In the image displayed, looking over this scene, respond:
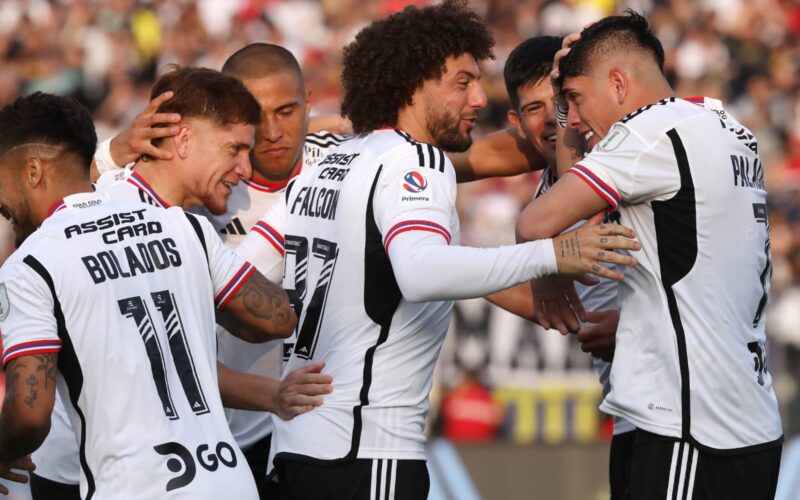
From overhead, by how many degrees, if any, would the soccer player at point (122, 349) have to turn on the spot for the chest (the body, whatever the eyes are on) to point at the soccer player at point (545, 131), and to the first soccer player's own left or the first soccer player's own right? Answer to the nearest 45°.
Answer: approximately 90° to the first soccer player's own right

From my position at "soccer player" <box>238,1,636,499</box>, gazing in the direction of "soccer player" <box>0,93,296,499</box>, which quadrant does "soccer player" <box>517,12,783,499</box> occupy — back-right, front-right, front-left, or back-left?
back-left

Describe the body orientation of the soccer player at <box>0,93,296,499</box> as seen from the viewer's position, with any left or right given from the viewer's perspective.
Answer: facing away from the viewer and to the left of the viewer

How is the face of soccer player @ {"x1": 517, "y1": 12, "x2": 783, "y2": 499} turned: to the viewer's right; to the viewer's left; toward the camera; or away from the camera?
to the viewer's left

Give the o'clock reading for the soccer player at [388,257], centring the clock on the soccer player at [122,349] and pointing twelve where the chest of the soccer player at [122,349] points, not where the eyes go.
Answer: the soccer player at [388,257] is roughly at 4 o'clock from the soccer player at [122,349].

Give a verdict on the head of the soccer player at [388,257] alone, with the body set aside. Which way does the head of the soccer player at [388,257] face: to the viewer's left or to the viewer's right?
to the viewer's right

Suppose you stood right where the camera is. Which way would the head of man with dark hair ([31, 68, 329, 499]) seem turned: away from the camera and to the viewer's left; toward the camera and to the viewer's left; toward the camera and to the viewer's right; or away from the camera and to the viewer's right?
toward the camera and to the viewer's right

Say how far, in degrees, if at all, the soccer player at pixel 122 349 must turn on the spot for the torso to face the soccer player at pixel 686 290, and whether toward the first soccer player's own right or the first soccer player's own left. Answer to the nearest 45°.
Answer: approximately 135° to the first soccer player's own right
